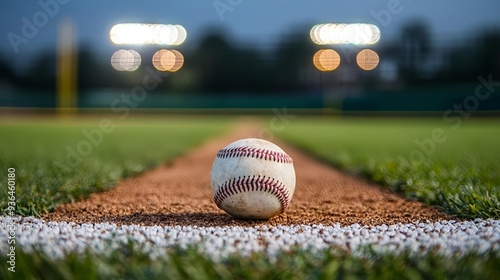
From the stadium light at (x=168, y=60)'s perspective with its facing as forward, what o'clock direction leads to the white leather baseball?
The white leather baseball is roughly at 12 o'clock from the stadium light.

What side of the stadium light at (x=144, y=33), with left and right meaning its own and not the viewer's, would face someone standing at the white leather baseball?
front

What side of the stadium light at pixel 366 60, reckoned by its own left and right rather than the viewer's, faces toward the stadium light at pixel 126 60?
right

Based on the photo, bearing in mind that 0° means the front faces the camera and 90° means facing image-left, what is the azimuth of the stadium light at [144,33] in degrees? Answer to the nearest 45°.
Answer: approximately 0°

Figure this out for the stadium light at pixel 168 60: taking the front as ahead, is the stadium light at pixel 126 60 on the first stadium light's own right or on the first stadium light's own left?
on the first stadium light's own right
